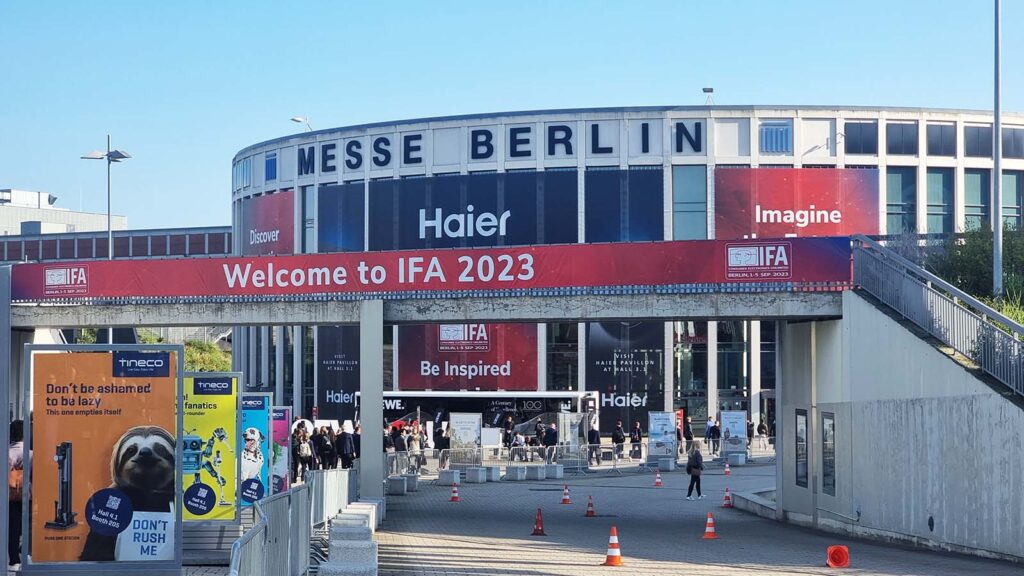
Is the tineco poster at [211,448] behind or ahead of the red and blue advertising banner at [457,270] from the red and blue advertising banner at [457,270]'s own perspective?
ahead

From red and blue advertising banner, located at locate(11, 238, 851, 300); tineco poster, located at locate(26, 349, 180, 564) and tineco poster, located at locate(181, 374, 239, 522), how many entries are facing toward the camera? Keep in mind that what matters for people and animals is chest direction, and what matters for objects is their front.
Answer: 3

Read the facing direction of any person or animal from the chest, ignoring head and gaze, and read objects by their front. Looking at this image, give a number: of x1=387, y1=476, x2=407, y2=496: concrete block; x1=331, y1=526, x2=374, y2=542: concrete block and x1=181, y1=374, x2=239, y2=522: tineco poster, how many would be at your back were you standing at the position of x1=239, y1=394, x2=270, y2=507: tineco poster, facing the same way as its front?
1

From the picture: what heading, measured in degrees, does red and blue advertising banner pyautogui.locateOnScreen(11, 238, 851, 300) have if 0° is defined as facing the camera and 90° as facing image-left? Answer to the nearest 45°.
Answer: approximately 0°

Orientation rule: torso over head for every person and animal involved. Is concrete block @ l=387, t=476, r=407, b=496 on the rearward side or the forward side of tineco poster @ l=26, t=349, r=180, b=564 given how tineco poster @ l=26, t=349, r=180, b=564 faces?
on the rearward side

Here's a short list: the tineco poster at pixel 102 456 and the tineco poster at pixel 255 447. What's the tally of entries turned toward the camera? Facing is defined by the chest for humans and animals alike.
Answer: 2

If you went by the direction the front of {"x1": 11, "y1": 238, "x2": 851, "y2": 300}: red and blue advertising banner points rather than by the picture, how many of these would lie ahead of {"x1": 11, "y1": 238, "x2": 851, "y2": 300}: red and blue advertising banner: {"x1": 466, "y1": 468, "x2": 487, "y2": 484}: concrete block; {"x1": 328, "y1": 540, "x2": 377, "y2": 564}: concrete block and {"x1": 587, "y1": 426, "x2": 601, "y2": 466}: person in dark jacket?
1

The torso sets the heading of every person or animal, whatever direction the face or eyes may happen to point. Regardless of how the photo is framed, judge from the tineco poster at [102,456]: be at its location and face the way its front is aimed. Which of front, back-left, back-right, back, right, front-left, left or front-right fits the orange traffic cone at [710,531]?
back-left

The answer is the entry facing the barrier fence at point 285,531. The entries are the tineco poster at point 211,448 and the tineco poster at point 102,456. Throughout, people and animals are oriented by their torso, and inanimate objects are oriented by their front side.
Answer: the tineco poster at point 211,448

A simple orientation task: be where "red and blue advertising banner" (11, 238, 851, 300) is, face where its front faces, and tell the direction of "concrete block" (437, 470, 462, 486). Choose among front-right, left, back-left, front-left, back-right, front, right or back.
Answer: back
